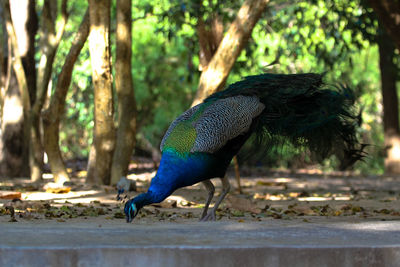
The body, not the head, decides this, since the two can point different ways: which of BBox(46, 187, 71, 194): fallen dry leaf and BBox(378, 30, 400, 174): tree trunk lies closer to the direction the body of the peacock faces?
the fallen dry leaf

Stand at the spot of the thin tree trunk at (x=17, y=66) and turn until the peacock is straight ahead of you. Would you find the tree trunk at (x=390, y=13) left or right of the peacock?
left

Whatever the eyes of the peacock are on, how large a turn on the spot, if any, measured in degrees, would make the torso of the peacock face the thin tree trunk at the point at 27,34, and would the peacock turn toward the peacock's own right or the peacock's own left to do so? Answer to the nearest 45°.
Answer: approximately 45° to the peacock's own right

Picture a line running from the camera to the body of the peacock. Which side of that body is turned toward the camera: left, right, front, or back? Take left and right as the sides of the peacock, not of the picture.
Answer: left

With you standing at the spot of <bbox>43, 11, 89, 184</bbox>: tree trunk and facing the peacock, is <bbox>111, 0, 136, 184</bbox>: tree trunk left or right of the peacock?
left

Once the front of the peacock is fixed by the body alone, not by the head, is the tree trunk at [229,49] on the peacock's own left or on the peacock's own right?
on the peacock's own right

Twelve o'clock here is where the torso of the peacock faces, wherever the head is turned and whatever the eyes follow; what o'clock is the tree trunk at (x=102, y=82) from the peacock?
The tree trunk is roughly at 2 o'clock from the peacock.
